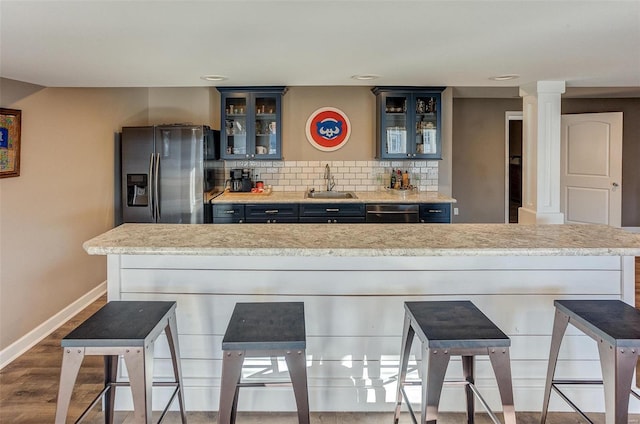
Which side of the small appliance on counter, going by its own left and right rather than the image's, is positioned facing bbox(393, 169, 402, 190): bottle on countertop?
left

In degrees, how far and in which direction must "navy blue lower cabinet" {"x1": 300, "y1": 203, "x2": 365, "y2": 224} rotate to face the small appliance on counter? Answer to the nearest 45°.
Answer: approximately 135° to its right

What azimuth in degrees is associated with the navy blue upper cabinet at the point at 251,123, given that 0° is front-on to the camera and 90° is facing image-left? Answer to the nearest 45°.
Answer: approximately 0°

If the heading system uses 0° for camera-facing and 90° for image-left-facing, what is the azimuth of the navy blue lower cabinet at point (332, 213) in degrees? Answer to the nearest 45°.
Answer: approximately 0°
